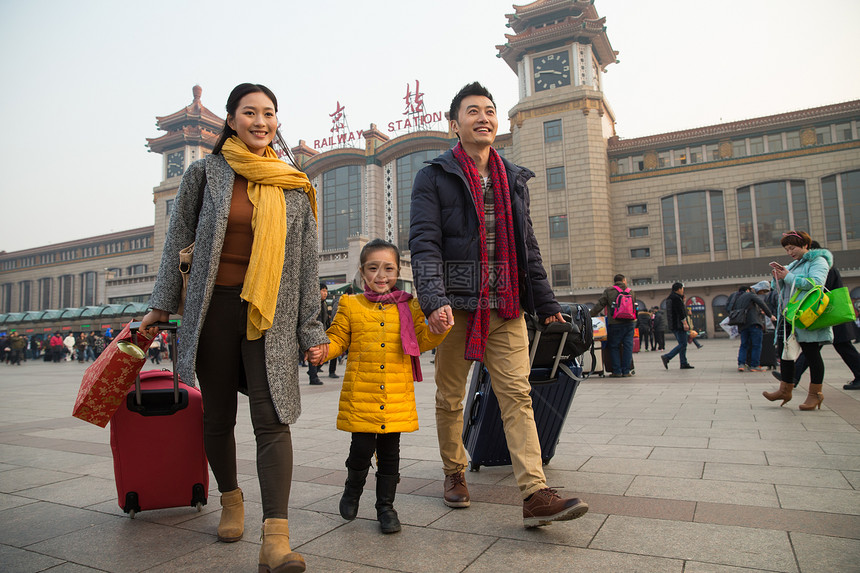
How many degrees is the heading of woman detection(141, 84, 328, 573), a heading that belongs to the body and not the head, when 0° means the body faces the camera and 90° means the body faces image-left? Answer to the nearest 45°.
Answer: approximately 0°

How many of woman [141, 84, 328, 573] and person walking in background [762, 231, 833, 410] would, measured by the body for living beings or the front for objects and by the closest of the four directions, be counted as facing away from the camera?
0

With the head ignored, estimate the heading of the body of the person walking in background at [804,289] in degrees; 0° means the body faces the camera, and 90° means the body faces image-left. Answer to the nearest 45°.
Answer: approximately 90°

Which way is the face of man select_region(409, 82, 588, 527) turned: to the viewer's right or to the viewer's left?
to the viewer's right

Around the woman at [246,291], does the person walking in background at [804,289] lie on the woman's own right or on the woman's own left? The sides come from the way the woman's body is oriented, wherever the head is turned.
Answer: on the woman's own left

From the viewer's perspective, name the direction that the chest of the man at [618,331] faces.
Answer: away from the camera

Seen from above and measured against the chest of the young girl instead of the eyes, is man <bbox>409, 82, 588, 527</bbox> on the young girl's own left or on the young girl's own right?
on the young girl's own left

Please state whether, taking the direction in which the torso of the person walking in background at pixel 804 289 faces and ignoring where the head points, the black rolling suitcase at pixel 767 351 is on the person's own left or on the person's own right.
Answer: on the person's own right

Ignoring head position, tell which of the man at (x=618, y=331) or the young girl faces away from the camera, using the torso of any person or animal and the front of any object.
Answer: the man
